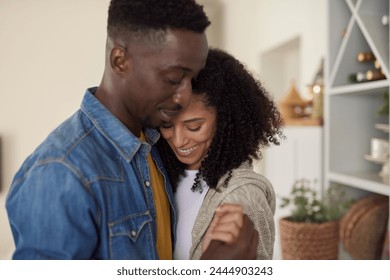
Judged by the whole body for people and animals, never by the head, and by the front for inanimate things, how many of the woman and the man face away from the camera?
0

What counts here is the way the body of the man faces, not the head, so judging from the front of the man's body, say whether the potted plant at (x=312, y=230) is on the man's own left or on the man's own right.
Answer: on the man's own left

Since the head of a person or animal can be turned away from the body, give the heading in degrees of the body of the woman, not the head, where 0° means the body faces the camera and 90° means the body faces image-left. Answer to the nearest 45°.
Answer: approximately 45°

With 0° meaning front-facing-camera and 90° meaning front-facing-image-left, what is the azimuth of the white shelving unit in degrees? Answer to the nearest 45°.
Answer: approximately 45°

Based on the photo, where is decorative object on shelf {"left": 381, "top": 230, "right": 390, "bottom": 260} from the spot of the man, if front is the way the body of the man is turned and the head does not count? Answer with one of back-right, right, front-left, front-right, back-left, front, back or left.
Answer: left

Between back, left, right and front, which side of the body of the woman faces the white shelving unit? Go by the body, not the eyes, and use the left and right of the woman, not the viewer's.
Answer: back

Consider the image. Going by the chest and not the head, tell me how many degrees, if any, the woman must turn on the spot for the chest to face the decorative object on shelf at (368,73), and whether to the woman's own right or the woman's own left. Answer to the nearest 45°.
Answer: approximately 180°

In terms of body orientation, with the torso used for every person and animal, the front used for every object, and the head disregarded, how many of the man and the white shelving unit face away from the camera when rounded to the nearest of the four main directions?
0

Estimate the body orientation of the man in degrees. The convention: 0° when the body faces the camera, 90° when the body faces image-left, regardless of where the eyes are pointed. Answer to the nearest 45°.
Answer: approximately 315°

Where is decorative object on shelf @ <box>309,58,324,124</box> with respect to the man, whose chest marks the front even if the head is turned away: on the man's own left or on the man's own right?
on the man's own left

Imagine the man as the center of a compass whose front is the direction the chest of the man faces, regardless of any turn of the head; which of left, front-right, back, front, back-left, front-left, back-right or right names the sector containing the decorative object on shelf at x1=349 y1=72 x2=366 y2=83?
left

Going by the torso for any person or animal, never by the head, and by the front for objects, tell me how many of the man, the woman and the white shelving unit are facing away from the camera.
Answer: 0

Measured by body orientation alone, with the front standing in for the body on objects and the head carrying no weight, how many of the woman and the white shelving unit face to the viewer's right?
0

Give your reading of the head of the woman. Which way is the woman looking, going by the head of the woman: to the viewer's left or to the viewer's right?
to the viewer's left
